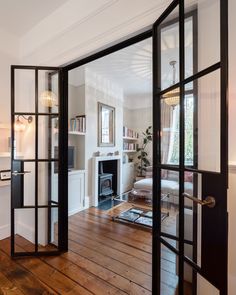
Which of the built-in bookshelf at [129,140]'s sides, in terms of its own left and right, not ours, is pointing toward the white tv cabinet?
right

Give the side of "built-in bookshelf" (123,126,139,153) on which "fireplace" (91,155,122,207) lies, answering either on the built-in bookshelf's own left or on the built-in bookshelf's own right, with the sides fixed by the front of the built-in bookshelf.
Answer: on the built-in bookshelf's own right

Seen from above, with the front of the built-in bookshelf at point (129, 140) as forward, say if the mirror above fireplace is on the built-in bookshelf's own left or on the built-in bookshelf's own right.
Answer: on the built-in bookshelf's own right

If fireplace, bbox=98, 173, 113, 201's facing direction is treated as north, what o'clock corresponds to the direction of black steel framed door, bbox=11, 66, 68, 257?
The black steel framed door is roughly at 2 o'clock from the fireplace.

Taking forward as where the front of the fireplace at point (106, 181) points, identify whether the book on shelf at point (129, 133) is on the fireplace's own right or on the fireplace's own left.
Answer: on the fireplace's own left

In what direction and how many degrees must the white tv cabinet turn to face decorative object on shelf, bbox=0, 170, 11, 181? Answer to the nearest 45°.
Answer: approximately 90° to its right

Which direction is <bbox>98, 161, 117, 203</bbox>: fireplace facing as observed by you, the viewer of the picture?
facing the viewer and to the right of the viewer

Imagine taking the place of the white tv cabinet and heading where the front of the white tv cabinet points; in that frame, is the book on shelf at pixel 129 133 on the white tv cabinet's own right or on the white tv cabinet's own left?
on the white tv cabinet's own left

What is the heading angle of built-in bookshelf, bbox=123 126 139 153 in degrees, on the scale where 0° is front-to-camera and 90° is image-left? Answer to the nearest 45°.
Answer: approximately 315°

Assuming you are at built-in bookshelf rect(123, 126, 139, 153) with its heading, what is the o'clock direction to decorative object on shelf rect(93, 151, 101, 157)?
The decorative object on shelf is roughly at 2 o'clock from the built-in bookshelf.

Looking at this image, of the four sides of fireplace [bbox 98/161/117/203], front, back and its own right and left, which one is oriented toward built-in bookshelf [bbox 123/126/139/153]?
left

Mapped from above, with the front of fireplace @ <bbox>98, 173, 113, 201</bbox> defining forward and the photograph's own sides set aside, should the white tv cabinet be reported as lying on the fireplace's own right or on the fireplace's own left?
on the fireplace's own right

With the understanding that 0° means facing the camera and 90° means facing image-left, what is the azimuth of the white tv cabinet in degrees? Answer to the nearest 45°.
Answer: approximately 315°
